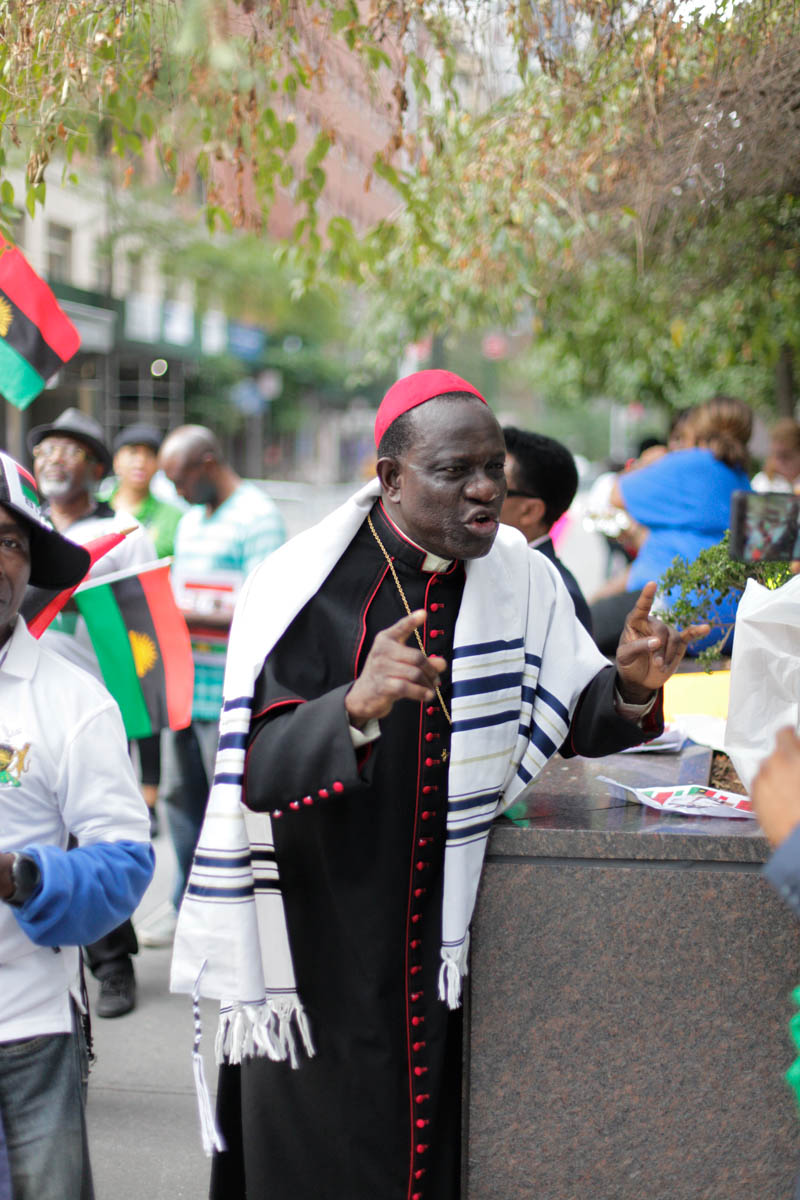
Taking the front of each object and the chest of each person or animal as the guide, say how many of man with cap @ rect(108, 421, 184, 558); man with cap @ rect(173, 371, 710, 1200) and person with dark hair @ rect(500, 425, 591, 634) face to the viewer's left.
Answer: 1

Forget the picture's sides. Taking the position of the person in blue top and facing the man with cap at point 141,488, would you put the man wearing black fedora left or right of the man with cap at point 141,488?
left

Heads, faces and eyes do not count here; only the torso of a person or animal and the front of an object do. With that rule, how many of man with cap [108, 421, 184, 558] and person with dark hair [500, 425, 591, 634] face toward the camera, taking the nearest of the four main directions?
1

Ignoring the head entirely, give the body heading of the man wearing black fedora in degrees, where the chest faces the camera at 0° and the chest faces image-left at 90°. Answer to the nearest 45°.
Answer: approximately 45°

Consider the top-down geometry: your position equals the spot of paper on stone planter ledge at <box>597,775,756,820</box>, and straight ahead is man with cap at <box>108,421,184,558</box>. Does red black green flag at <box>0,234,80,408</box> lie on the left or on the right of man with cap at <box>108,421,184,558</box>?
left

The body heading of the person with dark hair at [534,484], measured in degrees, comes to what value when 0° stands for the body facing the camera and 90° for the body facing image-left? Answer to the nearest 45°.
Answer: approximately 90°

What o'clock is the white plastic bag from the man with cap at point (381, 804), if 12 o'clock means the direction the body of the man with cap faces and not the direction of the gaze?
The white plastic bag is roughly at 10 o'clock from the man with cap.

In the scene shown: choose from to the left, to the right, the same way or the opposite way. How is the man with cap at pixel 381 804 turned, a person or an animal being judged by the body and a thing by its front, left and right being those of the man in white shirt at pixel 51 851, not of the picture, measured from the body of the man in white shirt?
to the left

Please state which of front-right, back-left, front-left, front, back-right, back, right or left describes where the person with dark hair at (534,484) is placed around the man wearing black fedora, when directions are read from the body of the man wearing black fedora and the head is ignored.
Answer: left

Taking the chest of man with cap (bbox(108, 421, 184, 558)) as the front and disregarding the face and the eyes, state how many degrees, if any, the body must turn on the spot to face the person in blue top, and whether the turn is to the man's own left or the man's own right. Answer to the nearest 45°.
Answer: approximately 45° to the man's own left
